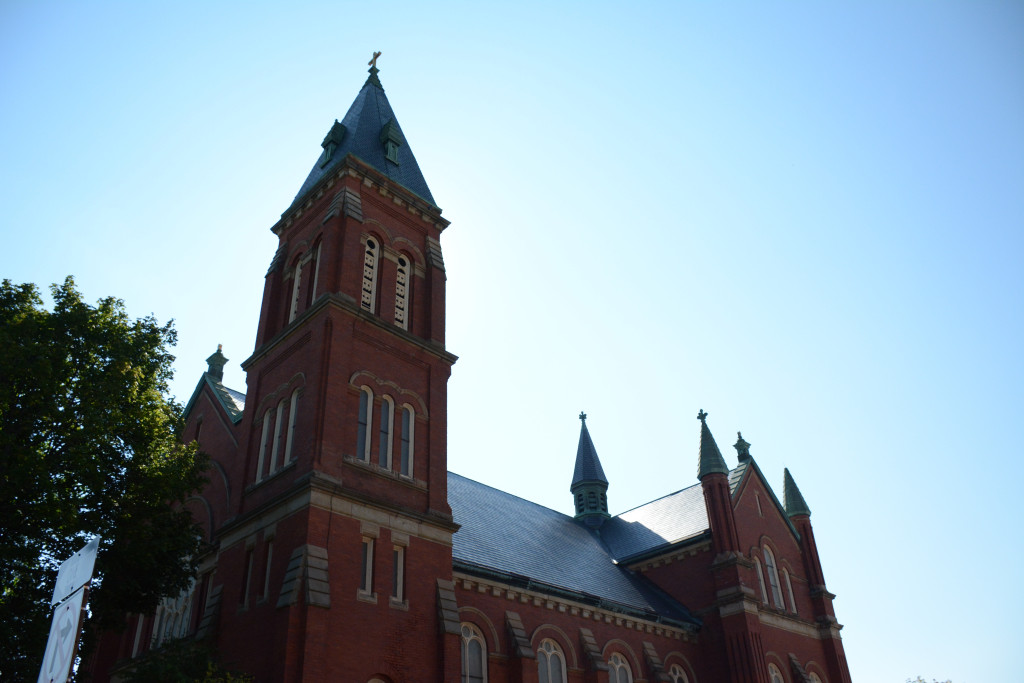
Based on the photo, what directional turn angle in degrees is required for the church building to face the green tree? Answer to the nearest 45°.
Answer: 0° — it already faces it

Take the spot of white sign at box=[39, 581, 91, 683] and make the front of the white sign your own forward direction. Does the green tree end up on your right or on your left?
on your right

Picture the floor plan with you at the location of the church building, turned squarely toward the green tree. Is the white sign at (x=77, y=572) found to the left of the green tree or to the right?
left

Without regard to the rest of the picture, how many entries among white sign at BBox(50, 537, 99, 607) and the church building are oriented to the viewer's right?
0

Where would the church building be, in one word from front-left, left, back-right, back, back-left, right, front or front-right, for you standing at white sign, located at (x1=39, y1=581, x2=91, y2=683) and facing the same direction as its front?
back

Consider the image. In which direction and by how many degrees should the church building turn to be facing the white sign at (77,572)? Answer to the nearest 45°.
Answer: approximately 45° to its left

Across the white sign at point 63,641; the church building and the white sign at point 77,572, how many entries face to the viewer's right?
0

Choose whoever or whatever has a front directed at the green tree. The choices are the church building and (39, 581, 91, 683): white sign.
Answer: the church building

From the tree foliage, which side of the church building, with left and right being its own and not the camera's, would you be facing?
front

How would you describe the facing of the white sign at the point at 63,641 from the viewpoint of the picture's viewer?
facing the viewer and to the left of the viewer

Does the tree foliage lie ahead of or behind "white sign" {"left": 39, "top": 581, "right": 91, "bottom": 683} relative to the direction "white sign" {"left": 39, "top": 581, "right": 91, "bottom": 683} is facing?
behind

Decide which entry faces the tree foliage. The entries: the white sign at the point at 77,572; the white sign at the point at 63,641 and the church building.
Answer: the church building
